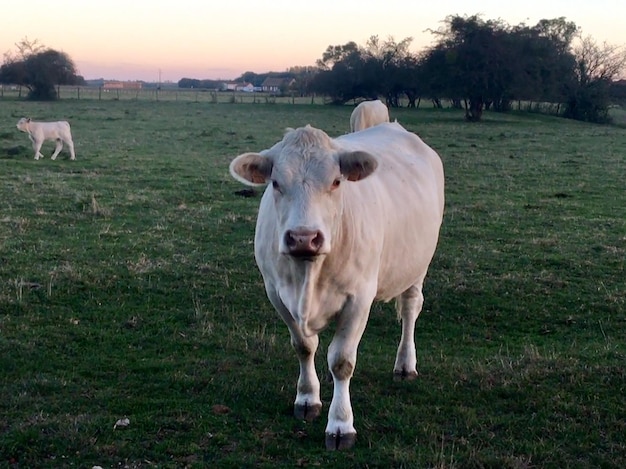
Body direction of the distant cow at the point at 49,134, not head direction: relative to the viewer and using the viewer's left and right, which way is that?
facing to the left of the viewer

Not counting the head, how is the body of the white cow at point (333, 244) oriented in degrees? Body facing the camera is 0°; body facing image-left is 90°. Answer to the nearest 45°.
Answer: approximately 45°

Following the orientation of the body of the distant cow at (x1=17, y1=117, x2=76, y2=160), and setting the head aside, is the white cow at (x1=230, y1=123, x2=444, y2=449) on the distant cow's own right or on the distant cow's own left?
on the distant cow's own left

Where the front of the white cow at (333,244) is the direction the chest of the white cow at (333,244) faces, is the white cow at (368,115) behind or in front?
behind

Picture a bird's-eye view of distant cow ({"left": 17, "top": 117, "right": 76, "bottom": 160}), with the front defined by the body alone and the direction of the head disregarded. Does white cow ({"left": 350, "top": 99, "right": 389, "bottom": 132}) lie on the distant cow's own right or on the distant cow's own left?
on the distant cow's own left

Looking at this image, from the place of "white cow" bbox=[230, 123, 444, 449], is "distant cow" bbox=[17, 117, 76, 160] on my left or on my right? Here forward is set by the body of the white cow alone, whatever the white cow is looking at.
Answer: on my right
